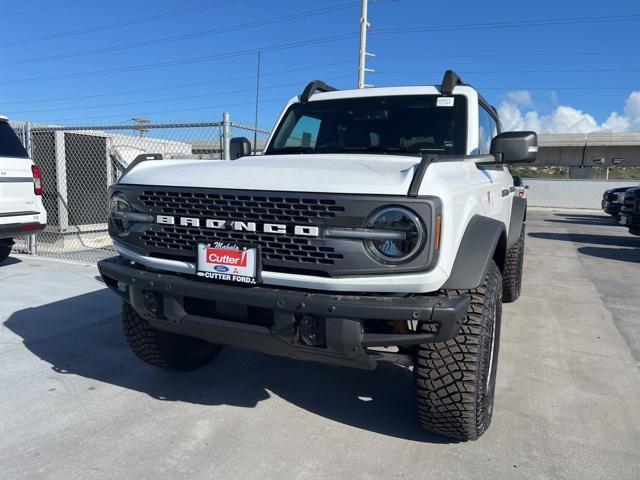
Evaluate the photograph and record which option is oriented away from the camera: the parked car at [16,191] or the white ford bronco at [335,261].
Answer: the parked car

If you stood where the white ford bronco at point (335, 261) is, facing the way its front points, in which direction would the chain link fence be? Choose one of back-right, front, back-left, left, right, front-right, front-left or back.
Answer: right

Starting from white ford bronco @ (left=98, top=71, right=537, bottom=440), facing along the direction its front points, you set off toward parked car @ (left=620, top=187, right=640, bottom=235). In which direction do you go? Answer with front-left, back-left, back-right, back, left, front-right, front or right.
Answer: back

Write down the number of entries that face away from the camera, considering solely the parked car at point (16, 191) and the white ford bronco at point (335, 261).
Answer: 1

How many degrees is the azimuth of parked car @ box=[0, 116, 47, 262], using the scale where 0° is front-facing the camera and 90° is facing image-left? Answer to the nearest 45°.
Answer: approximately 180°

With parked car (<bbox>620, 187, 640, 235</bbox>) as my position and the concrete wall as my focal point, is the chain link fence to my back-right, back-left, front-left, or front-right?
back-left

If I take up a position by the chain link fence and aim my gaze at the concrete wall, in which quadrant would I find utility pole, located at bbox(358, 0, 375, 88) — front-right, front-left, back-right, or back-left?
front-left

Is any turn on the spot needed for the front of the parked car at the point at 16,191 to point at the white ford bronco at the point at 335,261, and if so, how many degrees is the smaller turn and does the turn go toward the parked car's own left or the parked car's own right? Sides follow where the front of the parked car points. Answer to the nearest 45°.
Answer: approximately 180°

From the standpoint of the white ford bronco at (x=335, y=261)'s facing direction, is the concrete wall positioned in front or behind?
behind

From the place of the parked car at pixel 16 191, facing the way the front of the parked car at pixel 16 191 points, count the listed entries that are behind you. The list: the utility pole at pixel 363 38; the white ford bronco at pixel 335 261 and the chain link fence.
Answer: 1

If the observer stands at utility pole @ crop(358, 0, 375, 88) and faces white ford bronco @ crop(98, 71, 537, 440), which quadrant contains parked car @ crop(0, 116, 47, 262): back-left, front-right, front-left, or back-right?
front-right

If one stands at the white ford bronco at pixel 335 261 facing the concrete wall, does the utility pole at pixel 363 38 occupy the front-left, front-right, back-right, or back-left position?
front-left
